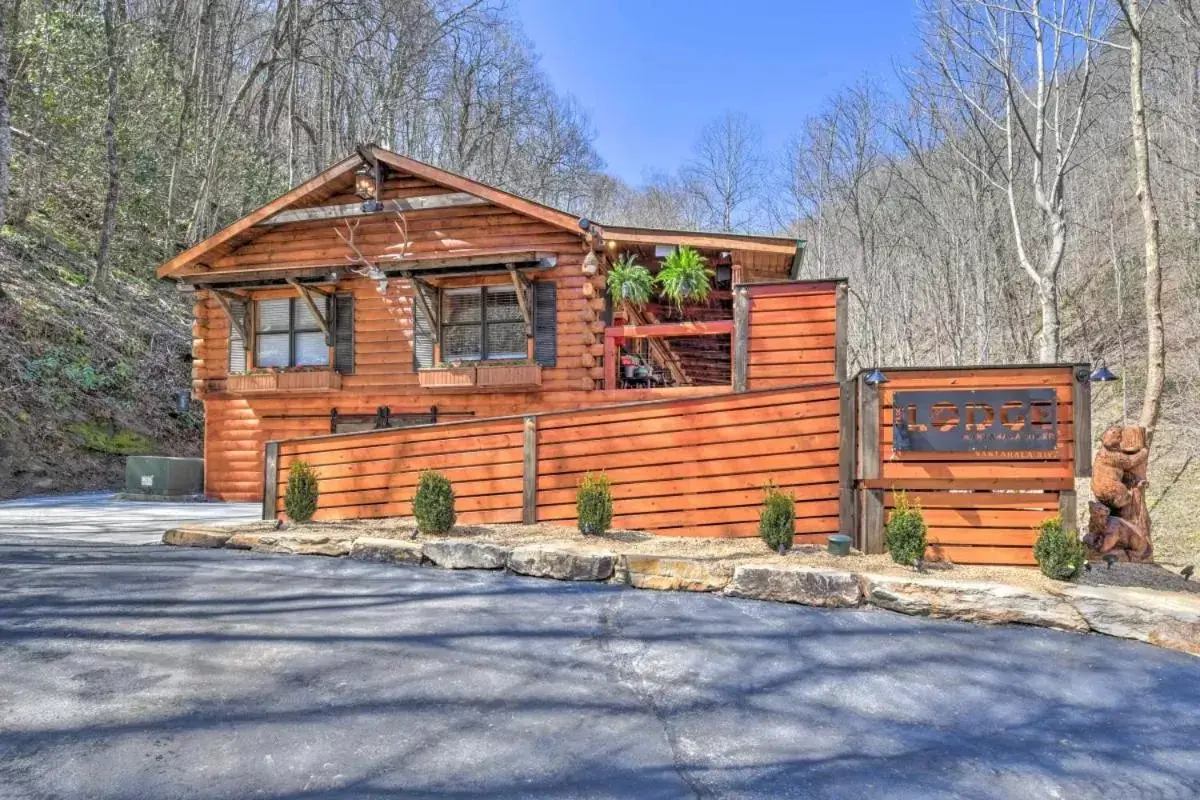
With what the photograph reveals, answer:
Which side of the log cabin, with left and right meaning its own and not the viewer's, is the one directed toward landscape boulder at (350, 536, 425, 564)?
front

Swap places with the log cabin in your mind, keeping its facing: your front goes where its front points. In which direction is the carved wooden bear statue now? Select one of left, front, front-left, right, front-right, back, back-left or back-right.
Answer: front-left

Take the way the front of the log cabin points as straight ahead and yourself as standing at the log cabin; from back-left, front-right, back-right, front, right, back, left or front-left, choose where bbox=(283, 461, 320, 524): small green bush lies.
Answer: front

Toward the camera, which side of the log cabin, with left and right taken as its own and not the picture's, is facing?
front

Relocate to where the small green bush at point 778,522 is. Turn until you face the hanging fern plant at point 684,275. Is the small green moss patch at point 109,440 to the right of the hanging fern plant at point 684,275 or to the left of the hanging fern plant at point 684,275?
left

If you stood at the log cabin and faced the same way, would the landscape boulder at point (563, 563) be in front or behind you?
in front

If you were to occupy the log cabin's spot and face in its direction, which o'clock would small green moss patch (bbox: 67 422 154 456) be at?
The small green moss patch is roughly at 4 o'clock from the log cabin.

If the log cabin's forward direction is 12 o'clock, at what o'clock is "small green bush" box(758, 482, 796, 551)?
The small green bush is roughly at 11 o'clock from the log cabin.

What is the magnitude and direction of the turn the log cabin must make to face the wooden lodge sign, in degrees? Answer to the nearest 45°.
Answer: approximately 45° to its left

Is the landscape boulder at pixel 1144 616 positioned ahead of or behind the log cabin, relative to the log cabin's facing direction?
ahead

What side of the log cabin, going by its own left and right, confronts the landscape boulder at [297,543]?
front
